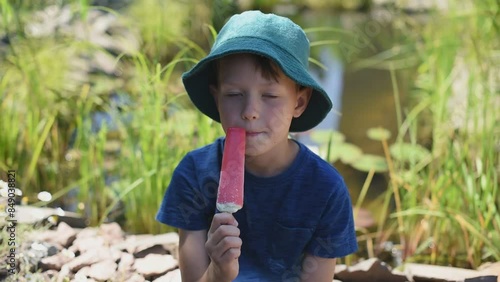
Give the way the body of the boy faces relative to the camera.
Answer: toward the camera

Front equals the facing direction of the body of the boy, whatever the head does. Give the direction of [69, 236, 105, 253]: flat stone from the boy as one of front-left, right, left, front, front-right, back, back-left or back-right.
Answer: back-right

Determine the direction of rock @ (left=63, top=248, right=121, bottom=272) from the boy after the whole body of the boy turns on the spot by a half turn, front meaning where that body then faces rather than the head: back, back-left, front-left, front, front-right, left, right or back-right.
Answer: front-left

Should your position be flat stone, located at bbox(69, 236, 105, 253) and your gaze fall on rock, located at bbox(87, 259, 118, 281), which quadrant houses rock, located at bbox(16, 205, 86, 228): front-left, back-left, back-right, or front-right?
back-right

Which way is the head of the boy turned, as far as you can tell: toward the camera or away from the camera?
toward the camera

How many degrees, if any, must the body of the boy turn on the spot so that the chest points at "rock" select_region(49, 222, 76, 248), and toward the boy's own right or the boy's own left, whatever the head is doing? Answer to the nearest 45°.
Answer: approximately 135° to the boy's own right

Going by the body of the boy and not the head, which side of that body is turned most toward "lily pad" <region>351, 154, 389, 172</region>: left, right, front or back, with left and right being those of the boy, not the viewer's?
back

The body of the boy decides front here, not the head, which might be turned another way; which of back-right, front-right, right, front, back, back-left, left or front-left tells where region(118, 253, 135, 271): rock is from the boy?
back-right
